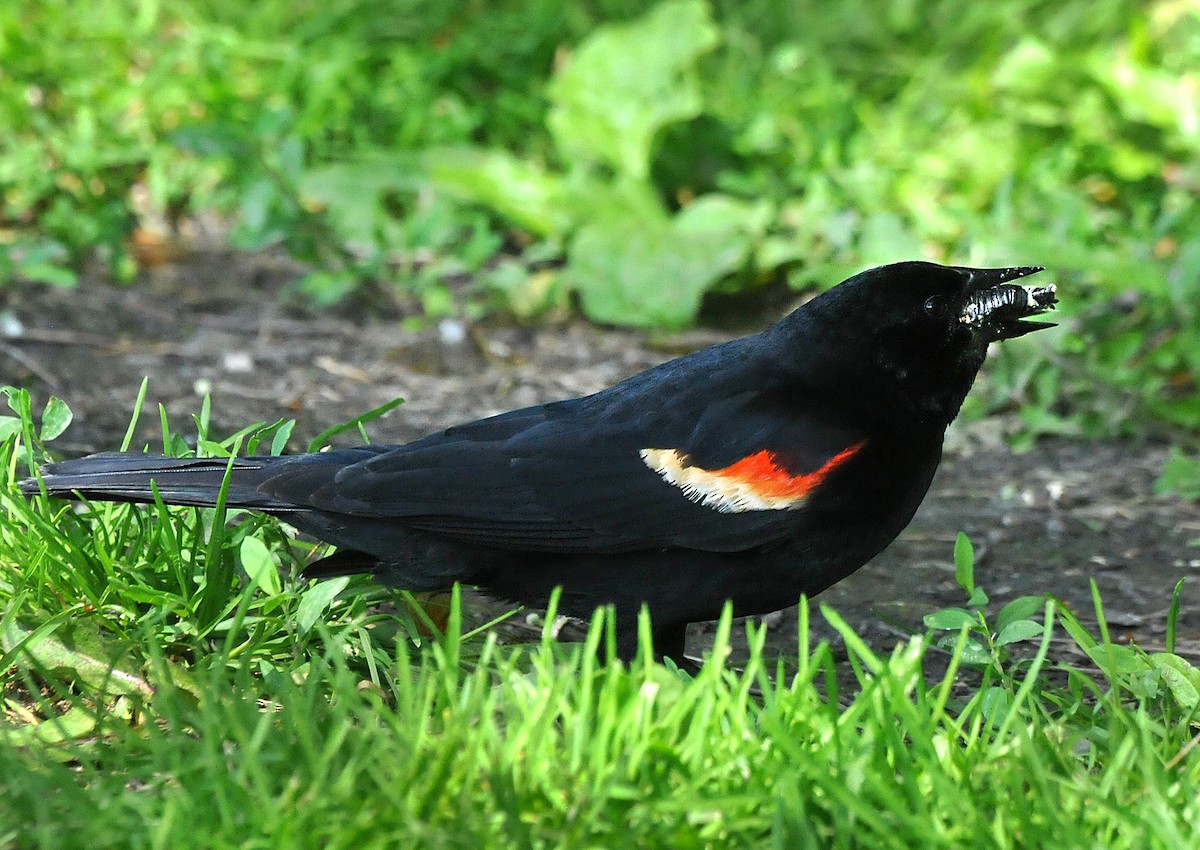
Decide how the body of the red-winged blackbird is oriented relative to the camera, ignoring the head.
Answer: to the viewer's right
